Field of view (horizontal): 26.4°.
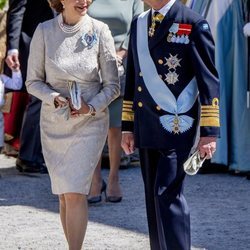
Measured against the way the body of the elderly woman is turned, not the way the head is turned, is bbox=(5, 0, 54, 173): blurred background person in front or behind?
behind

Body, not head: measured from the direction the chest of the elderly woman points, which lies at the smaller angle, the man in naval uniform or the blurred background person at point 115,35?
the man in naval uniform

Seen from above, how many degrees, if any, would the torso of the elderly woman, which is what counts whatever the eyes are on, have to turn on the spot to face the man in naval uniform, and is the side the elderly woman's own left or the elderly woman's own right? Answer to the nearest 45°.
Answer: approximately 45° to the elderly woman's own left

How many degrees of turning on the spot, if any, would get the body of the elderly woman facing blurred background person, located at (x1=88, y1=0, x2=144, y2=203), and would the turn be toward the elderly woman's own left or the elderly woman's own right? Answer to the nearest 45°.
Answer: approximately 180°

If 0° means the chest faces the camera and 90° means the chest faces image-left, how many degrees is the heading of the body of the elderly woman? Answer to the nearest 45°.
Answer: approximately 0°
